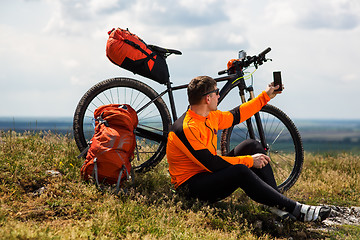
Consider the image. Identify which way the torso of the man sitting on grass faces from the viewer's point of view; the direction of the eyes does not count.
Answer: to the viewer's right

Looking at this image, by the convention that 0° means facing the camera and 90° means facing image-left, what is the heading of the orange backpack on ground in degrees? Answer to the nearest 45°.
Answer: approximately 0°

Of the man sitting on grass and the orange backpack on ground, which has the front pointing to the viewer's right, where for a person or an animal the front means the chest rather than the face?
the man sitting on grass

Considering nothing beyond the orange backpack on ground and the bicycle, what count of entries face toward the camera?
1

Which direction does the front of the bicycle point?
to the viewer's right

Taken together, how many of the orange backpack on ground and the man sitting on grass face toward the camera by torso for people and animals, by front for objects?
1

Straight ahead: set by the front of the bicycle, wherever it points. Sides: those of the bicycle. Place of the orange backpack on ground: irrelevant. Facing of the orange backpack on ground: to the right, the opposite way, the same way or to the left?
to the right

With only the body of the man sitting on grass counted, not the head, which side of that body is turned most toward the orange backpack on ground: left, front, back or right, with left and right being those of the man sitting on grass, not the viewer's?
back

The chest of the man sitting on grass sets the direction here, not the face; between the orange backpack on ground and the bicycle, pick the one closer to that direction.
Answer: the bicycle

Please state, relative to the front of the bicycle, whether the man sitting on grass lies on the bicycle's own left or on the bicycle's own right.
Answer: on the bicycle's own right

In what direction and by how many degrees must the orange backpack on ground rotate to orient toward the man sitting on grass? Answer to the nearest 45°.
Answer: approximately 45° to its left
